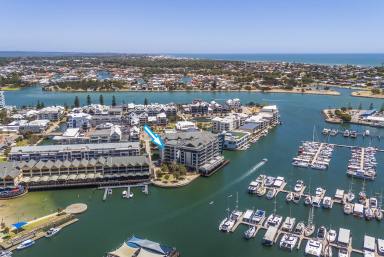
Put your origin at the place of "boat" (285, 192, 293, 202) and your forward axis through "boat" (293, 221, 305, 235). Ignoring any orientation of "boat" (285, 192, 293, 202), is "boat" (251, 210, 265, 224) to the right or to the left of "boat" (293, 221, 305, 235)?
right

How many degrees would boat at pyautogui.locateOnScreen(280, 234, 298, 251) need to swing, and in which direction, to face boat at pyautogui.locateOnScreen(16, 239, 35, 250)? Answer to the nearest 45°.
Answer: approximately 45° to its right

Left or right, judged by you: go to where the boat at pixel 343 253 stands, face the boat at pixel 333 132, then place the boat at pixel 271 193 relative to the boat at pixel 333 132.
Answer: left
